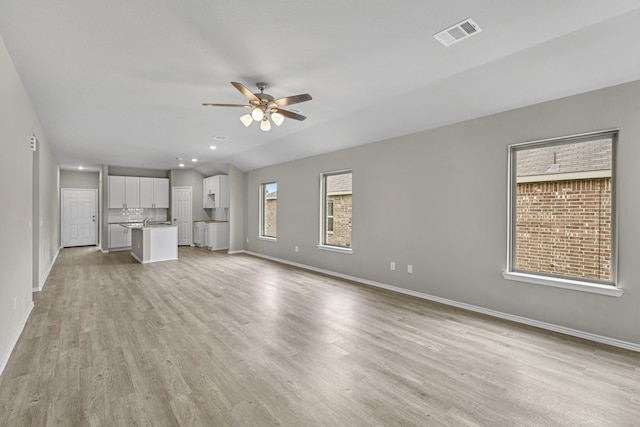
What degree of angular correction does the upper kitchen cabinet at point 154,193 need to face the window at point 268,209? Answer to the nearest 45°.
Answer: approximately 45° to its left

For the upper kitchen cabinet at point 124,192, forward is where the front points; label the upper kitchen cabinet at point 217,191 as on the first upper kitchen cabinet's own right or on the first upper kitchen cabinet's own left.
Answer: on the first upper kitchen cabinet's own left

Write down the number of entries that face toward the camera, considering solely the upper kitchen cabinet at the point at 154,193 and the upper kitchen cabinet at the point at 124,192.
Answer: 2

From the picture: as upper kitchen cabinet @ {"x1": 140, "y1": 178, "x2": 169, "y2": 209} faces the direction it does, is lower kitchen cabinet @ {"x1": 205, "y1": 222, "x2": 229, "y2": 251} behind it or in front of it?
in front

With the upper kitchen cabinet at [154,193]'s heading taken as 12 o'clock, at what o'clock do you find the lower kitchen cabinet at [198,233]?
The lower kitchen cabinet is roughly at 10 o'clock from the upper kitchen cabinet.

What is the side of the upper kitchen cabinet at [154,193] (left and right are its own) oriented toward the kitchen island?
front

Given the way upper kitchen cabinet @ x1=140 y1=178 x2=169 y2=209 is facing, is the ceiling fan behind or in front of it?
in front

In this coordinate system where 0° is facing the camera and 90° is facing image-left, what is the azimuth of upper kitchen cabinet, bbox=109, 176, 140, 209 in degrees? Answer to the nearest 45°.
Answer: approximately 0°

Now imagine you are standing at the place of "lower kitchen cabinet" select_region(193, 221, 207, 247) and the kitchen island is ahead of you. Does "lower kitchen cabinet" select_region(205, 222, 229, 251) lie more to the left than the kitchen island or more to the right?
left

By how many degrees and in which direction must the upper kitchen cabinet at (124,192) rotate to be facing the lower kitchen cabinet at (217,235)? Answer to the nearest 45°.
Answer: approximately 45° to its left

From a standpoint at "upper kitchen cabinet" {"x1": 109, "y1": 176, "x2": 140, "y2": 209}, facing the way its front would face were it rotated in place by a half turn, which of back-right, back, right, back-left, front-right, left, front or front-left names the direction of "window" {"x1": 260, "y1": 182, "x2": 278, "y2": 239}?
back-right

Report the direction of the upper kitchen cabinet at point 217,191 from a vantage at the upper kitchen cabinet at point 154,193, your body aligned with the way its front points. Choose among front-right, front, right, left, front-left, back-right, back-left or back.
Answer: front-left
